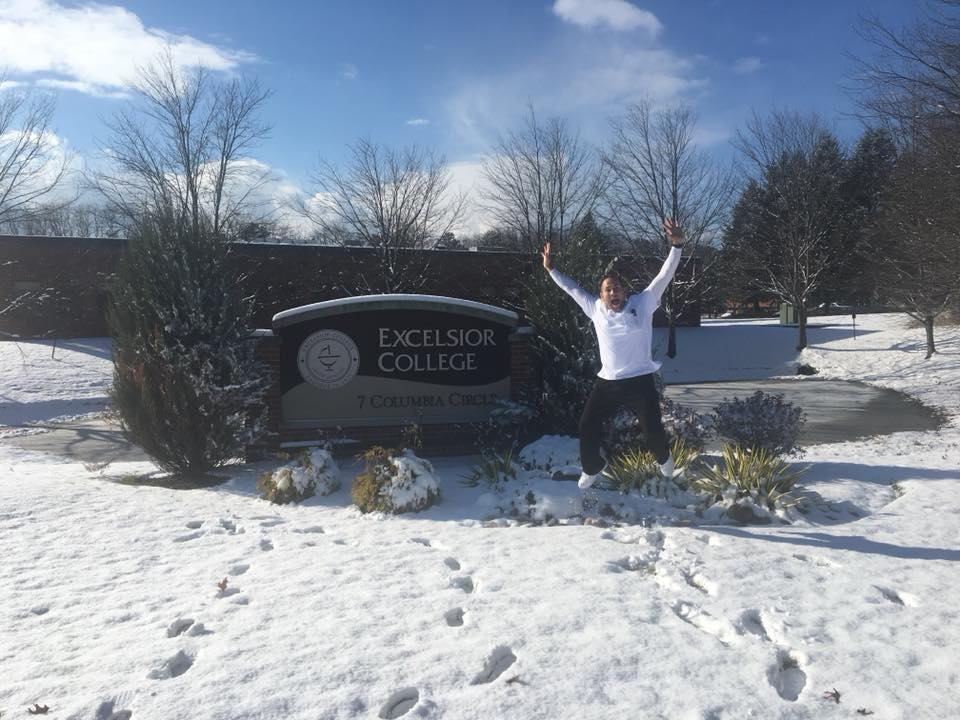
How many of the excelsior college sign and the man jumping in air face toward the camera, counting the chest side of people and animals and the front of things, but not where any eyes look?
2

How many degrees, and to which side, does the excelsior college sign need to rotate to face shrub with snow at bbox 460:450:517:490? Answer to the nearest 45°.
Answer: approximately 45° to its left

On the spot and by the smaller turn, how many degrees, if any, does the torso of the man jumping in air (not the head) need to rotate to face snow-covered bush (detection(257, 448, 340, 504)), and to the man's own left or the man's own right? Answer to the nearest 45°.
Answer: approximately 90° to the man's own right

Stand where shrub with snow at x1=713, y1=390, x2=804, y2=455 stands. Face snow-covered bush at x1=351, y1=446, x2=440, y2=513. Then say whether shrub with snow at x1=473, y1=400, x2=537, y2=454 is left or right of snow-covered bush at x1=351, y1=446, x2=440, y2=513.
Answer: right

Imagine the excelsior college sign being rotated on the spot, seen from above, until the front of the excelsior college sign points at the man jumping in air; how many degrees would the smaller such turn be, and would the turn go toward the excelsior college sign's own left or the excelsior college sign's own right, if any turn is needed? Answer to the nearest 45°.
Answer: approximately 45° to the excelsior college sign's own left

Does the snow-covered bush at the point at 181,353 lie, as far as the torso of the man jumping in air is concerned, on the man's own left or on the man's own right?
on the man's own right

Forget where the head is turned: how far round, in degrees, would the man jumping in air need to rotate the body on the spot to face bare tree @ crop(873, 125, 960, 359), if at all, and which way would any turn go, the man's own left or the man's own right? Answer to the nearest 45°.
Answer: approximately 135° to the man's own left

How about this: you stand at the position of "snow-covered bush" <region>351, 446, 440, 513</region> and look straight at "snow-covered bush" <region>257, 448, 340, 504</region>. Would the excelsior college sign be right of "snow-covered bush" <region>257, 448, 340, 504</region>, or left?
right

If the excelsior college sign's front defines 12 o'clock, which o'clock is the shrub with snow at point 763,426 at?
The shrub with snow is roughly at 10 o'clock from the excelsior college sign.

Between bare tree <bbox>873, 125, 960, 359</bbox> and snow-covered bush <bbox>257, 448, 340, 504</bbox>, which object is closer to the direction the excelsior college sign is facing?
the snow-covered bush

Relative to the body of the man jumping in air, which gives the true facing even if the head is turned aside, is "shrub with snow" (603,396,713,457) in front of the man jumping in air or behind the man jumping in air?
behind

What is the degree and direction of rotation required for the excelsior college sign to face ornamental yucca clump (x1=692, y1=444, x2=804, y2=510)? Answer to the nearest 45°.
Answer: approximately 45° to its left

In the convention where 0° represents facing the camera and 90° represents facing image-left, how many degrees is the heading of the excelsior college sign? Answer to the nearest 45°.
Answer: approximately 0°

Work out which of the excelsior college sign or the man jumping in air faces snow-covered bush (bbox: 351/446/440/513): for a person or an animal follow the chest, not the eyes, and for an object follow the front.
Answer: the excelsior college sign

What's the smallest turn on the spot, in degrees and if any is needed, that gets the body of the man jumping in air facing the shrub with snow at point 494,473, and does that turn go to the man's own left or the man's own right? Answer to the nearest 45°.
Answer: approximately 135° to the man's own right
